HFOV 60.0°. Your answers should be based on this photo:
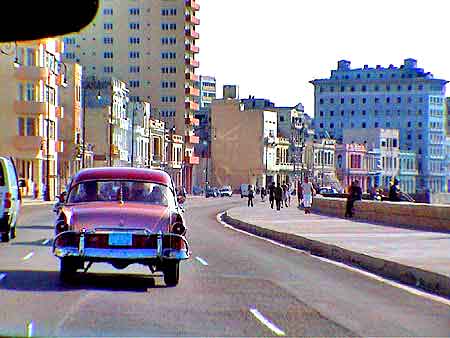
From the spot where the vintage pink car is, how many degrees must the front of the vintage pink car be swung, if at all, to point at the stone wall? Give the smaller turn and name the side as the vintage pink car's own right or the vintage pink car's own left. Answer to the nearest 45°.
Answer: approximately 45° to the vintage pink car's own right

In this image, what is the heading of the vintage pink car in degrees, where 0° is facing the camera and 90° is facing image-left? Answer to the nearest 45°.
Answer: approximately 180°
